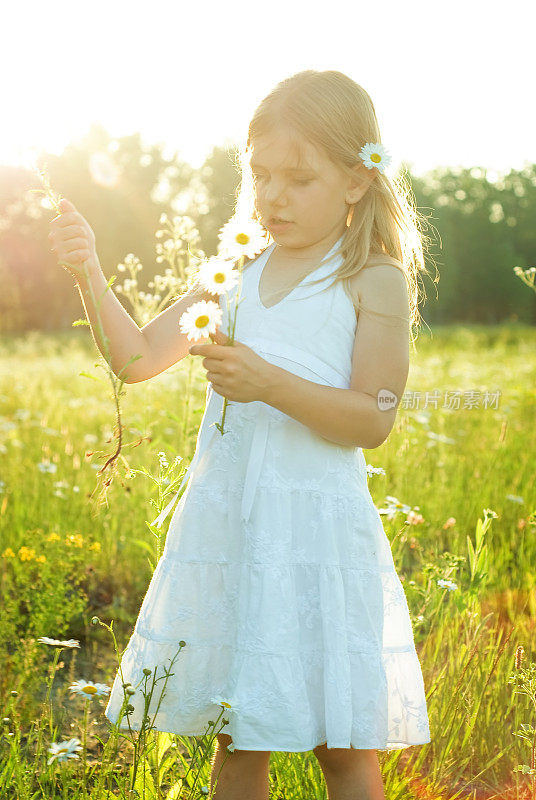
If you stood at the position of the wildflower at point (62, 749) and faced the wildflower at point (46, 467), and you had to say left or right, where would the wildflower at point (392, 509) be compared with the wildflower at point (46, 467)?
right

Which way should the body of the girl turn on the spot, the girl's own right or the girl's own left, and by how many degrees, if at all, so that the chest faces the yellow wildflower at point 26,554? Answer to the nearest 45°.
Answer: approximately 90° to the girl's own right

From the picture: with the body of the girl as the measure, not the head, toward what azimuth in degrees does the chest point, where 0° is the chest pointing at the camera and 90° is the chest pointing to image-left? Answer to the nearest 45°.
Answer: approximately 45°

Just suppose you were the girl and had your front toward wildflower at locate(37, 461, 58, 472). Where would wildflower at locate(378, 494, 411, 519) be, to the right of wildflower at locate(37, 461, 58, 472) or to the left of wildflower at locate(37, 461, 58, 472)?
right
